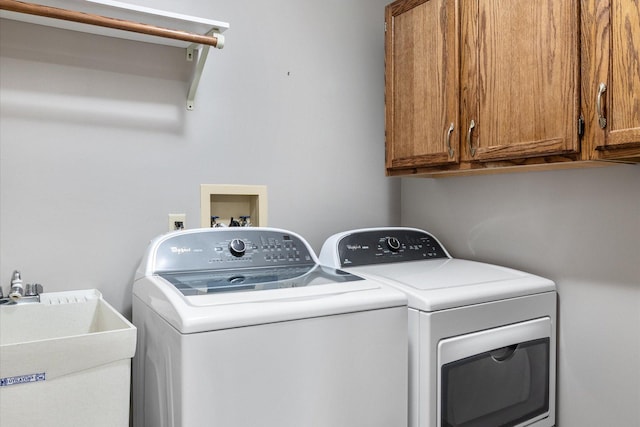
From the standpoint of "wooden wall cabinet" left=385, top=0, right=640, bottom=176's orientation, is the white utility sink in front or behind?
in front

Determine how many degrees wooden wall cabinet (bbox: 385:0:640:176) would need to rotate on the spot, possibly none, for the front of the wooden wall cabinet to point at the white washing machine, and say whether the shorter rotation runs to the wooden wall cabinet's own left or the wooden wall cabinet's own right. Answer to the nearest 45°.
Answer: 0° — it already faces it

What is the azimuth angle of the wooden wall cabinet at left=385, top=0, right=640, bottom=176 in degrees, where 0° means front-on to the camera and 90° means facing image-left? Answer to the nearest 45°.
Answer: approximately 45°

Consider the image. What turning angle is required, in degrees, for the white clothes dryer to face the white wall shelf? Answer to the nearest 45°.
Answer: approximately 135° to its right

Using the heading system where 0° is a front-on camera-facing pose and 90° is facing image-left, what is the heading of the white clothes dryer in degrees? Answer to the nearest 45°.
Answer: approximately 315°

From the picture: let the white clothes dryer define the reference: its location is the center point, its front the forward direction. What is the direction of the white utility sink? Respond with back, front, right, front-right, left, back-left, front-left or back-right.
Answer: right

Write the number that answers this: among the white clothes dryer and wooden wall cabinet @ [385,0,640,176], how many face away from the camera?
0
